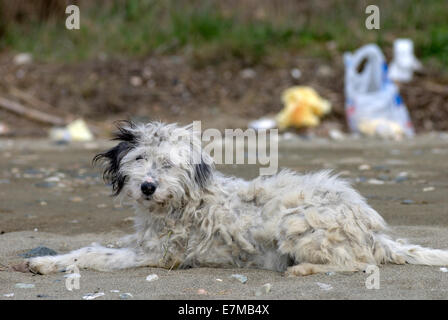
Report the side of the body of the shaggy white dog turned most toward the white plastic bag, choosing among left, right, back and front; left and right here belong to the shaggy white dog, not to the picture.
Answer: right

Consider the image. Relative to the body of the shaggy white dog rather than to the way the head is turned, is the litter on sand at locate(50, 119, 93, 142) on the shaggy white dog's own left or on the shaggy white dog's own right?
on the shaggy white dog's own right

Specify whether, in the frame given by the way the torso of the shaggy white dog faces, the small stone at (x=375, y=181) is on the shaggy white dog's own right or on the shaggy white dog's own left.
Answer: on the shaggy white dog's own right

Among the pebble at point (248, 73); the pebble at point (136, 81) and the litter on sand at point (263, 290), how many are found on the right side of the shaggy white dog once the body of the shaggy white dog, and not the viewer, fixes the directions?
2

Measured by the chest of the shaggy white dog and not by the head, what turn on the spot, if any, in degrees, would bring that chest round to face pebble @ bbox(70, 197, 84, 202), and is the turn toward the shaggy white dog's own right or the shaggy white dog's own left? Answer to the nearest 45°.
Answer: approximately 45° to the shaggy white dog's own right

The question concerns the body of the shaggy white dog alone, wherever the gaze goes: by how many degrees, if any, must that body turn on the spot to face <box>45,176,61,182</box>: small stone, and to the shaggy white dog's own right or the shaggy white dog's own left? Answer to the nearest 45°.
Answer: approximately 45° to the shaggy white dog's own right

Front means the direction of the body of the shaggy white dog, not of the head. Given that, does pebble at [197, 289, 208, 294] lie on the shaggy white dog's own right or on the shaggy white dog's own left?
on the shaggy white dog's own left

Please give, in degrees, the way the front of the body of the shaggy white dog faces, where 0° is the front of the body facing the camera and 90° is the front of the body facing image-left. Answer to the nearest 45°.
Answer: approximately 90°

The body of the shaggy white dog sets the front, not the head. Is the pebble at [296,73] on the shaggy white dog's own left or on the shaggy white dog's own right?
on the shaggy white dog's own right

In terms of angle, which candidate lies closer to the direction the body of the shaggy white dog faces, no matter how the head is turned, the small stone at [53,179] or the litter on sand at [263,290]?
the small stone

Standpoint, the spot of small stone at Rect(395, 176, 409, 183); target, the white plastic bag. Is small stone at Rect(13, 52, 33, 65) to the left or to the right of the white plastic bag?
left

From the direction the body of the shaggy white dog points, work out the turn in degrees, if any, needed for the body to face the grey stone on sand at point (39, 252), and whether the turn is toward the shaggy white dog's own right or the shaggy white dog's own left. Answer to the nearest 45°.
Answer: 0° — it already faces it
